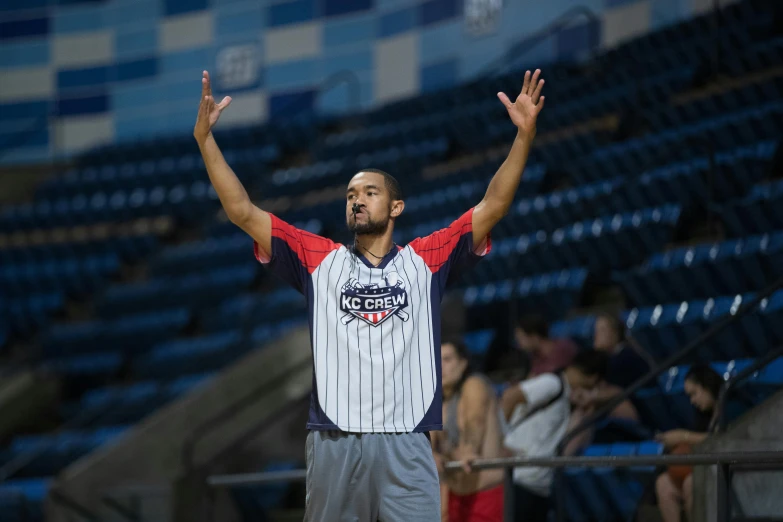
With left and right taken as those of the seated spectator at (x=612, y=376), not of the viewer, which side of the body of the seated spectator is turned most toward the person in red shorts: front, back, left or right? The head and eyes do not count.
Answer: front

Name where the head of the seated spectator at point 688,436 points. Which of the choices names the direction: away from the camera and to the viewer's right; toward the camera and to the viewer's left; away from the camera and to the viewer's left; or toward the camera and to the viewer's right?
toward the camera and to the viewer's left

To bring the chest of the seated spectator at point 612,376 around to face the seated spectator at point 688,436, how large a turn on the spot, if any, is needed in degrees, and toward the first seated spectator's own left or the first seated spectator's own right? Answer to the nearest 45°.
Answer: approximately 45° to the first seated spectator's own left

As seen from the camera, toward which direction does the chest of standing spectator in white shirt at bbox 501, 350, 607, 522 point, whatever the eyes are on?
to the viewer's right

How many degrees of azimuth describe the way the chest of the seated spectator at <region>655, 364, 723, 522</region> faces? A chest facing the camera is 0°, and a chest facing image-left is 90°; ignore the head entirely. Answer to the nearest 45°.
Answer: approximately 45°

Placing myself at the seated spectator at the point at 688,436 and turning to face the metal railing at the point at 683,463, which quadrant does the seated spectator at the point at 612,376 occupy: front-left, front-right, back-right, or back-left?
back-right

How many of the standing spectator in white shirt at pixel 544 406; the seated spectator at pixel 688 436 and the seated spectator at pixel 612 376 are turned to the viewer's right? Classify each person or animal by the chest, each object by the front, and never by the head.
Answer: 1

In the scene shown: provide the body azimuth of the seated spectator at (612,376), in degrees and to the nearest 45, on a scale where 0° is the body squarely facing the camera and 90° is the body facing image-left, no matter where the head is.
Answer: approximately 45°

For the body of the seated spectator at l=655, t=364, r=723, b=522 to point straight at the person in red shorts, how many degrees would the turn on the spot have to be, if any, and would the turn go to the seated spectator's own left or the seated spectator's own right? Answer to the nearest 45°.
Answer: approximately 45° to the seated spectator's own right
